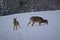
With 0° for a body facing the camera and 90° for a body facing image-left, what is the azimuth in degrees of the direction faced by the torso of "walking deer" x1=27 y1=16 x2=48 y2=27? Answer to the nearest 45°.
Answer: approximately 270°
